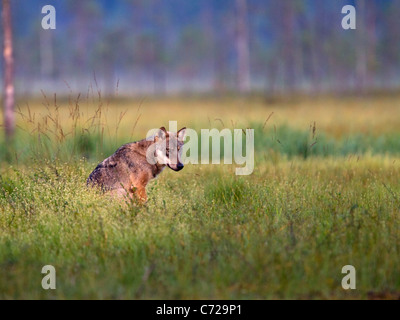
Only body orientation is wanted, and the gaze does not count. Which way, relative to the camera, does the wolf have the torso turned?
to the viewer's right
